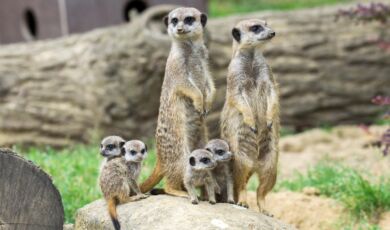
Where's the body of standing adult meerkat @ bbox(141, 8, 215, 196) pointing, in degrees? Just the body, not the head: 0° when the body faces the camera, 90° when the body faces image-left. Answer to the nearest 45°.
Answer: approximately 315°

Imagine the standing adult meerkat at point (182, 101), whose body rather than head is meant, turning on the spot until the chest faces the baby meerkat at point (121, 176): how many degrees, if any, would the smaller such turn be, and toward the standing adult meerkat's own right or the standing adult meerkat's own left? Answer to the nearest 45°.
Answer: approximately 90° to the standing adult meerkat's own right
